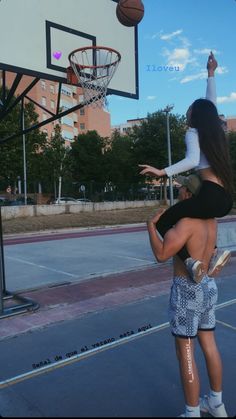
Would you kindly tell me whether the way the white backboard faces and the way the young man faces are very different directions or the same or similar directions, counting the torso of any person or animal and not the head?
very different directions

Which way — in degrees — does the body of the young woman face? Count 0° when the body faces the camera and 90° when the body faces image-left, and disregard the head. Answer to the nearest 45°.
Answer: approximately 135°

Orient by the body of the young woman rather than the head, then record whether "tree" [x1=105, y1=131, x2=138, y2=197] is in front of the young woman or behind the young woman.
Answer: in front

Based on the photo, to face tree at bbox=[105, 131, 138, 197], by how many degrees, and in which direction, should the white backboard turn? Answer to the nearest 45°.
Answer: approximately 135° to its left

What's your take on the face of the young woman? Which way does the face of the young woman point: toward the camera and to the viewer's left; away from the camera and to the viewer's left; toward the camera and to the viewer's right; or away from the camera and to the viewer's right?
away from the camera and to the viewer's left

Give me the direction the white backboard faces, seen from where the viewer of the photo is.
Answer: facing the viewer and to the right of the viewer

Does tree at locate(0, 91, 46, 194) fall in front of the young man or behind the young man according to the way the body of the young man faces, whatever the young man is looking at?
in front

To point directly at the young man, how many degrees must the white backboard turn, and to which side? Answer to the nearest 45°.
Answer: approximately 45° to its right

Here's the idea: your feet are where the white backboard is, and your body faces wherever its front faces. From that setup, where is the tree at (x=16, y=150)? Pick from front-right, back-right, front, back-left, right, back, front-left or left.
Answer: back-left

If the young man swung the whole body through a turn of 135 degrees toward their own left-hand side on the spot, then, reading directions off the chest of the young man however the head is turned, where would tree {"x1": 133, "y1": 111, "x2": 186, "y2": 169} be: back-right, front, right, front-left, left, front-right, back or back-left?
back

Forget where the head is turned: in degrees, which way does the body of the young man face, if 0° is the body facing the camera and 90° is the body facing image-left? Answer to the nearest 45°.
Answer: approximately 135°

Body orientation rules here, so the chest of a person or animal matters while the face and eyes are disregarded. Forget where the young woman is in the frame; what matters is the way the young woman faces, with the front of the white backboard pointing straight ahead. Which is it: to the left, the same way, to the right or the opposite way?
the opposite way
